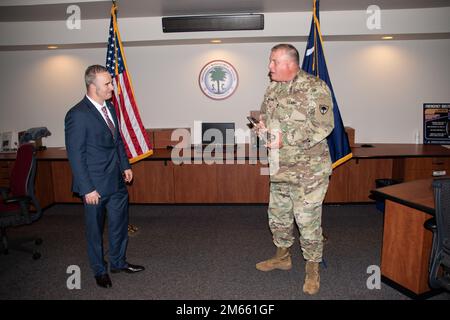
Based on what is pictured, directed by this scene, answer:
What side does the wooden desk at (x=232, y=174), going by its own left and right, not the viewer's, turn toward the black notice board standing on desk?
left

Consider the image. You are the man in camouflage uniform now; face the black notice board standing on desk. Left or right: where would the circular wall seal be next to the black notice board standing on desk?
left

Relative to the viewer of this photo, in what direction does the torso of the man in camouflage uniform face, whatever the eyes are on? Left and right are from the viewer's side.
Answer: facing the viewer and to the left of the viewer

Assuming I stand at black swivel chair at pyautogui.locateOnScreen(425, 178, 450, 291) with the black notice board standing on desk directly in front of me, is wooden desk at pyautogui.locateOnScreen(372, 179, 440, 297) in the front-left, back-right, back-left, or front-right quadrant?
front-left

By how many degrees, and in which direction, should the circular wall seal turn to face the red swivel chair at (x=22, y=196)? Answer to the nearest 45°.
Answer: approximately 45° to its right

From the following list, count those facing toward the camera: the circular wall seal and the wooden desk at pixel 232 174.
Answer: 2

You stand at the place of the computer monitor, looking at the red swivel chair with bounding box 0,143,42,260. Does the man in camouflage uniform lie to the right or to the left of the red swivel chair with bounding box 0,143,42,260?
left

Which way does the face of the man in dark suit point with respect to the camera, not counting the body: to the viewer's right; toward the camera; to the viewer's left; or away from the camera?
to the viewer's right

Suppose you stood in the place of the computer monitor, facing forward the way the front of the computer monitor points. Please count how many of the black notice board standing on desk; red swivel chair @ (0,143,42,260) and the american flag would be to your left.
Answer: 1

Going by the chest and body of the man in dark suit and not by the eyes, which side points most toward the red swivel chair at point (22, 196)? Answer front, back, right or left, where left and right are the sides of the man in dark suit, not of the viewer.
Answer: back

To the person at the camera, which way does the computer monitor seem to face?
facing the viewer

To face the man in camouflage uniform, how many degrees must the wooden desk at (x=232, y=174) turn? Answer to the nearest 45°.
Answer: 0° — it already faces them

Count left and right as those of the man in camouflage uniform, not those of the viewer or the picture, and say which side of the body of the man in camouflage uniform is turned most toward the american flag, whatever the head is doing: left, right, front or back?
right

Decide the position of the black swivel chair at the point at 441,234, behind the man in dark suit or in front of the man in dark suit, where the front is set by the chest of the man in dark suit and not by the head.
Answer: in front

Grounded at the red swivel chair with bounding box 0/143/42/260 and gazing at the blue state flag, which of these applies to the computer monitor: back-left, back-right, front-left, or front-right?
front-left
